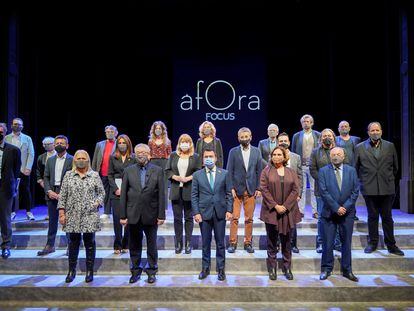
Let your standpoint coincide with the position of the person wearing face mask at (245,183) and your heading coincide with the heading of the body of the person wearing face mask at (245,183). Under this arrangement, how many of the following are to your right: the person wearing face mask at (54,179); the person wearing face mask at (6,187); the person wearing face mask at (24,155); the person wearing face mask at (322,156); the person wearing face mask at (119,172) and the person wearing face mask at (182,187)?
5

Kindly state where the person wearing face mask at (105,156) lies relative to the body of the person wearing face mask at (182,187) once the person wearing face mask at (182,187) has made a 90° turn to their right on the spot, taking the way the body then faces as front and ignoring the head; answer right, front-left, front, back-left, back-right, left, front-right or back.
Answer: front-right

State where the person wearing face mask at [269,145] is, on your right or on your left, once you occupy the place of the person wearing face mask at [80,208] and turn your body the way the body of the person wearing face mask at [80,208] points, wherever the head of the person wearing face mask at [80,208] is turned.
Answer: on your left

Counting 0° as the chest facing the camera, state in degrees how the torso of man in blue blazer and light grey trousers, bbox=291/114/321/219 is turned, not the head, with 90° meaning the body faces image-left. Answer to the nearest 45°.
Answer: approximately 0°

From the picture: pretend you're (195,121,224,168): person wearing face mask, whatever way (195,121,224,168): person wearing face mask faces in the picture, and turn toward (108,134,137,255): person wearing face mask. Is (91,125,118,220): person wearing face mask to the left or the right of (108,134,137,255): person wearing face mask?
right

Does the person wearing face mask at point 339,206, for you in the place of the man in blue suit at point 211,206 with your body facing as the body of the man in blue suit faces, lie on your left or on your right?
on your left

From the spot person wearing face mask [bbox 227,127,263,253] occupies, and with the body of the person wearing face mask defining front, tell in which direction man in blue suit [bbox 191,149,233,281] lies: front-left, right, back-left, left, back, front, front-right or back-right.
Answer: front-right
